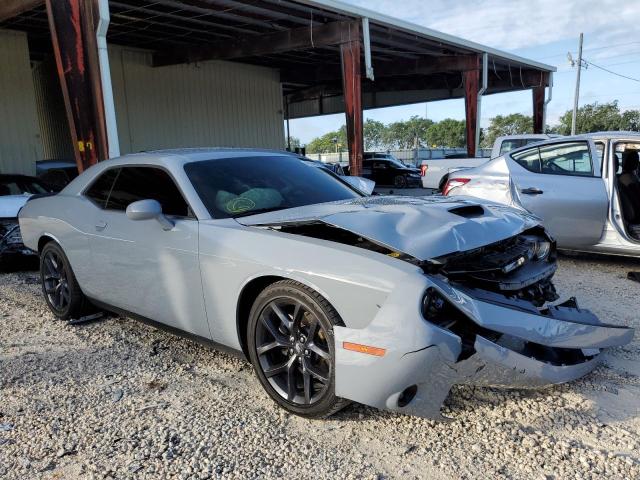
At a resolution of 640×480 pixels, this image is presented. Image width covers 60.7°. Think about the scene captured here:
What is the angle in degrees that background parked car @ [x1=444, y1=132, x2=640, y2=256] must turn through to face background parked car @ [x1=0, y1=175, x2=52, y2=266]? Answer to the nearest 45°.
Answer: approximately 180°

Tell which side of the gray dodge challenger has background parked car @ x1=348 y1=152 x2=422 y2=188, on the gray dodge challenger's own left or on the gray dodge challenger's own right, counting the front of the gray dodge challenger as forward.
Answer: on the gray dodge challenger's own left

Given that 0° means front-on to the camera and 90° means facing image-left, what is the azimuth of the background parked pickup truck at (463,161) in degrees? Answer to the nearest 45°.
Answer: approximately 270°

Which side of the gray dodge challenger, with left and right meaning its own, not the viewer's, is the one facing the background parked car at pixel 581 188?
left

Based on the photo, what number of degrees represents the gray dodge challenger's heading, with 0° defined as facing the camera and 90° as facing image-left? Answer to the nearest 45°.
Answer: approximately 315°

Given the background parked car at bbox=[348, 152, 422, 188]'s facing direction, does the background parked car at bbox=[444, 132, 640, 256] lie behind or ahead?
ahead

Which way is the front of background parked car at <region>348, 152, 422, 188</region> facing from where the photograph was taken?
facing the viewer and to the right of the viewer

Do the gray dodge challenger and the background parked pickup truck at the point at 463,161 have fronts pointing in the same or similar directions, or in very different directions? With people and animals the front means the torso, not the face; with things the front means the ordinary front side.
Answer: same or similar directions

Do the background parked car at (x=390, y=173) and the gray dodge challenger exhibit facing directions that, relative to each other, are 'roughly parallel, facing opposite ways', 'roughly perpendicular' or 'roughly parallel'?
roughly parallel

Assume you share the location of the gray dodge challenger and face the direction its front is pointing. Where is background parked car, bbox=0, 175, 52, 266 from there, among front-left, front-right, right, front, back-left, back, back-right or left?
back

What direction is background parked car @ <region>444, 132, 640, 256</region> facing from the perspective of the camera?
to the viewer's right

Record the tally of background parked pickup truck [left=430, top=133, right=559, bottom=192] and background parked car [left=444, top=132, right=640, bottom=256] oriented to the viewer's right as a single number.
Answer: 2
